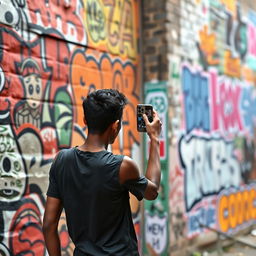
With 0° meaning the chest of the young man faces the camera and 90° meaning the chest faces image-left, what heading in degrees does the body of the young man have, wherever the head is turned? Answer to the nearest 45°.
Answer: approximately 180°

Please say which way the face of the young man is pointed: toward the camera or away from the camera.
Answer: away from the camera
